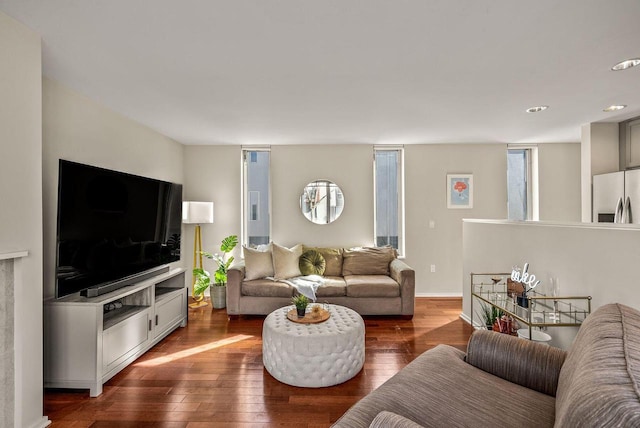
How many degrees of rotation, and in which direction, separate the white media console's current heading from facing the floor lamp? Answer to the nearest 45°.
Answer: approximately 90° to its left

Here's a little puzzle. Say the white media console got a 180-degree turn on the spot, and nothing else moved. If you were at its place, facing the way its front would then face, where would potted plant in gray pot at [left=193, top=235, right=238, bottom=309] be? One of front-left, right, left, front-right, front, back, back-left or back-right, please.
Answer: right

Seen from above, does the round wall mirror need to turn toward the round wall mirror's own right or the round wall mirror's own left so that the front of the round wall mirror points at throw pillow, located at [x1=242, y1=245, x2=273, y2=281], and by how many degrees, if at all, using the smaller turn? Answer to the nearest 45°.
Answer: approximately 45° to the round wall mirror's own right

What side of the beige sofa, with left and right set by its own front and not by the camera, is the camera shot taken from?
front

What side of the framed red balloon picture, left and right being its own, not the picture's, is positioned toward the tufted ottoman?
front

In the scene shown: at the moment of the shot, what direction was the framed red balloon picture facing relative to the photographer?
facing the viewer

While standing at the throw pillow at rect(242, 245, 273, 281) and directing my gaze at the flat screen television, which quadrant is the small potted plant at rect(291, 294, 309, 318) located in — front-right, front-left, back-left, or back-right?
front-left

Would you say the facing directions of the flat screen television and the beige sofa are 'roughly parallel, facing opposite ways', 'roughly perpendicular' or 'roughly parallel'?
roughly perpendicular

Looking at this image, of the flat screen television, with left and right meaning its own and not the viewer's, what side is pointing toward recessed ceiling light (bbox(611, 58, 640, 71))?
front

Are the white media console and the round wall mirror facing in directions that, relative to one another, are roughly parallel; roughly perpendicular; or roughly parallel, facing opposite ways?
roughly perpendicular

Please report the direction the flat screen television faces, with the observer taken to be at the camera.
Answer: facing the viewer and to the right of the viewer

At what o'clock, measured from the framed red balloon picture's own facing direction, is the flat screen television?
The flat screen television is roughly at 1 o'clock from the framed red balloon picture.

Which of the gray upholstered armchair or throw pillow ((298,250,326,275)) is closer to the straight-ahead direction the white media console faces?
the gray upholstered armchair

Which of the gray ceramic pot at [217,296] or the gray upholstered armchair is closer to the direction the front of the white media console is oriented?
the gray upholstered armchair

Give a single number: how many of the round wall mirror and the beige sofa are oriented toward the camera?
2
